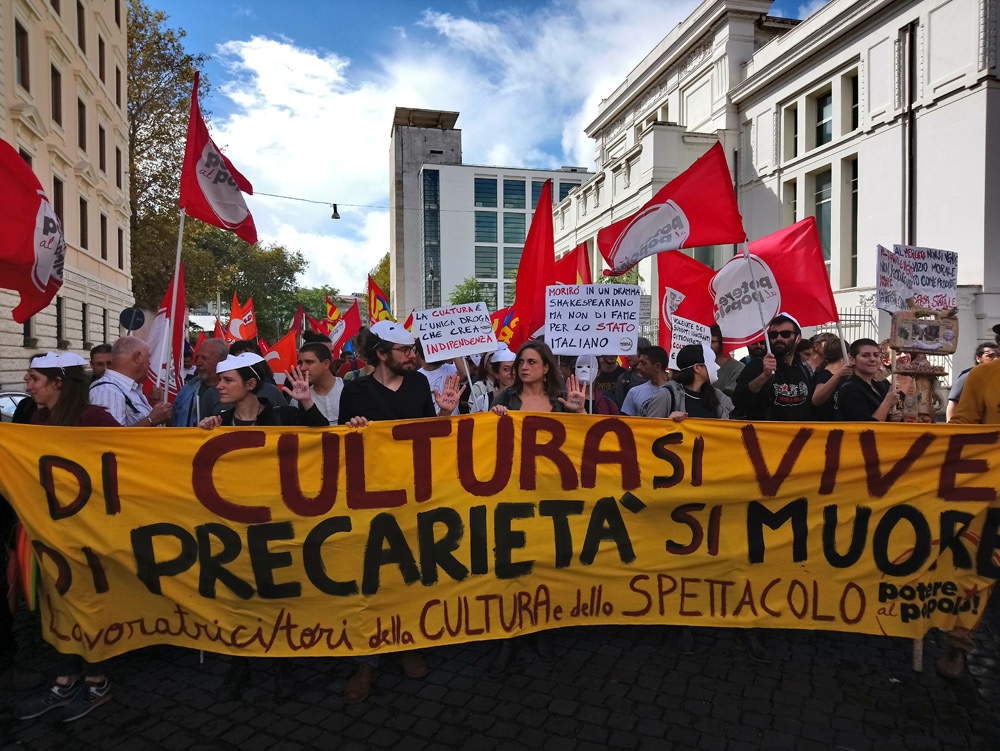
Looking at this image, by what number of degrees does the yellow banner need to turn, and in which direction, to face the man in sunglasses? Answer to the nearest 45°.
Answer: approximately 135° to its left

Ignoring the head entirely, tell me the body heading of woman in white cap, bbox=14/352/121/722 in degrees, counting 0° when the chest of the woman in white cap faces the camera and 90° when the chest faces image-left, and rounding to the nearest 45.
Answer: approximately 45°

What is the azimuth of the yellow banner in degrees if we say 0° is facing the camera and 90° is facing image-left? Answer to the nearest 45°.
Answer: approximately 0°

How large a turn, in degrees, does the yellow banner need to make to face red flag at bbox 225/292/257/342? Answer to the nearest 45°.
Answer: approximately 135° to its right

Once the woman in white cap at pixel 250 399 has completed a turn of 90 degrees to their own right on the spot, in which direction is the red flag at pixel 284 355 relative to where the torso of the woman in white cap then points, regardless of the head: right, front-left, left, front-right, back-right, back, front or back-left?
front-right

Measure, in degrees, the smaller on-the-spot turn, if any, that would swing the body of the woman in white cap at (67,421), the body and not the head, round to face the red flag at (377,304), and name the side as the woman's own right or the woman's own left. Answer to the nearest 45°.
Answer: approximately 180°

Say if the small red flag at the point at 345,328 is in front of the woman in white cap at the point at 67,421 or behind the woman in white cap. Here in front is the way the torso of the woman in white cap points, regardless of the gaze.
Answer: behind

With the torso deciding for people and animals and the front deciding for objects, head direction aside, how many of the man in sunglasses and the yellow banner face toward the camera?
2

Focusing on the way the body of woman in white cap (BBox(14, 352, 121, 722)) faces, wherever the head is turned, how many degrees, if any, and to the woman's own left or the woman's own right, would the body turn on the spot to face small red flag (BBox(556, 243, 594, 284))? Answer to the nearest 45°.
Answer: approximately 180°

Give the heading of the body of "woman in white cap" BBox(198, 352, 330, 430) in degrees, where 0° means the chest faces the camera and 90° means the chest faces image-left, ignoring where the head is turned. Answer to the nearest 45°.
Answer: approximately 45°

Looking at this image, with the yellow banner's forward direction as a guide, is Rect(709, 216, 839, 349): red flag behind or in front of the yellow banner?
behind

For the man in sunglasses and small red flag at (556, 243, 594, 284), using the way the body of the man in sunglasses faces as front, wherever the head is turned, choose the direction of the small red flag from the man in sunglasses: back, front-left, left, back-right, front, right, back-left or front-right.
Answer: back-right

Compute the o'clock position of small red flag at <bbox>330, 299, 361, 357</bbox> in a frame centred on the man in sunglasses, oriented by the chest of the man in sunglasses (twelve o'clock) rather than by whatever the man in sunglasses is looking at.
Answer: The small red flag is roughly at 4 o'clock from the man in sunglasses.

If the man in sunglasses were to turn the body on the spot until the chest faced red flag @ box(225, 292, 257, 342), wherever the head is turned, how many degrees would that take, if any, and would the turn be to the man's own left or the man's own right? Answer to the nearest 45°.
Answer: approximately 135° to the man's own right

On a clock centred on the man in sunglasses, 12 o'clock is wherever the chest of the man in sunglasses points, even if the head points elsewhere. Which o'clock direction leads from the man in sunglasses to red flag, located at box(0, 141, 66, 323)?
The red flag is roughly at 2 o'clock from the man in sunglasses.
